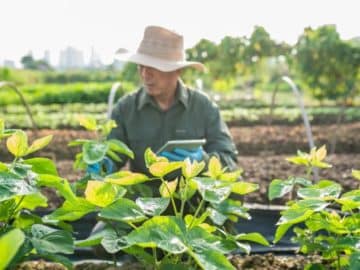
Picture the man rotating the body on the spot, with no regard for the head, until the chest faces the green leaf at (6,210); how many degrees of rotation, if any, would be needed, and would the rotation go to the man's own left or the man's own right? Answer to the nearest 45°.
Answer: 0° — they already face it

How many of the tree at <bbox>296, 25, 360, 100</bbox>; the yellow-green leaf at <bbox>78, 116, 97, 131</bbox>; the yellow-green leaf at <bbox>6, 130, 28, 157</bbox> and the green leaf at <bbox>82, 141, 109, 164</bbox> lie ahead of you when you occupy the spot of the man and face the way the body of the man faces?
3

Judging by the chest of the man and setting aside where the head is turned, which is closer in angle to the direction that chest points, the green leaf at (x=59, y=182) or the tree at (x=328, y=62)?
the green leaf

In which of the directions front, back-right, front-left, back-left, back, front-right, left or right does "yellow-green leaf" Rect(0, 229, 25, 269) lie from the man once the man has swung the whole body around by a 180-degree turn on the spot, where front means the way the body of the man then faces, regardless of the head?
back

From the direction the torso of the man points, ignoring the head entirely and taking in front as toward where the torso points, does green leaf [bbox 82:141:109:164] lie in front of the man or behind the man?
in front

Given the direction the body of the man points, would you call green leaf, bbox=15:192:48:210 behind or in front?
in front

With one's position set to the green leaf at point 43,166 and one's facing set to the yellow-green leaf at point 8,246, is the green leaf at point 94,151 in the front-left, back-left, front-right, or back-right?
back-left

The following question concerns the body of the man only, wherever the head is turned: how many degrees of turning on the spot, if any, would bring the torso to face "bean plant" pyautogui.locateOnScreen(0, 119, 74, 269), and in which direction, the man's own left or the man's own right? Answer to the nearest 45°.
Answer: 0° — they already face it

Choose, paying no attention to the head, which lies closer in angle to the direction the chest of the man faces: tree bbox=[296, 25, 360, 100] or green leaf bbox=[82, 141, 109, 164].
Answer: the green leaf

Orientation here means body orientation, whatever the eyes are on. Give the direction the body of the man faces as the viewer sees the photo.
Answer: toward the camera

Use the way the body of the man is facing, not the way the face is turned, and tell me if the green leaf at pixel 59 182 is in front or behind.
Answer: in front

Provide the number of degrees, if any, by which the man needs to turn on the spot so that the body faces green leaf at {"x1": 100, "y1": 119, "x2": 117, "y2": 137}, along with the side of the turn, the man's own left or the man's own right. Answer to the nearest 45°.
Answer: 0° — they already face it

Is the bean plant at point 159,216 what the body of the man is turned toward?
yes
